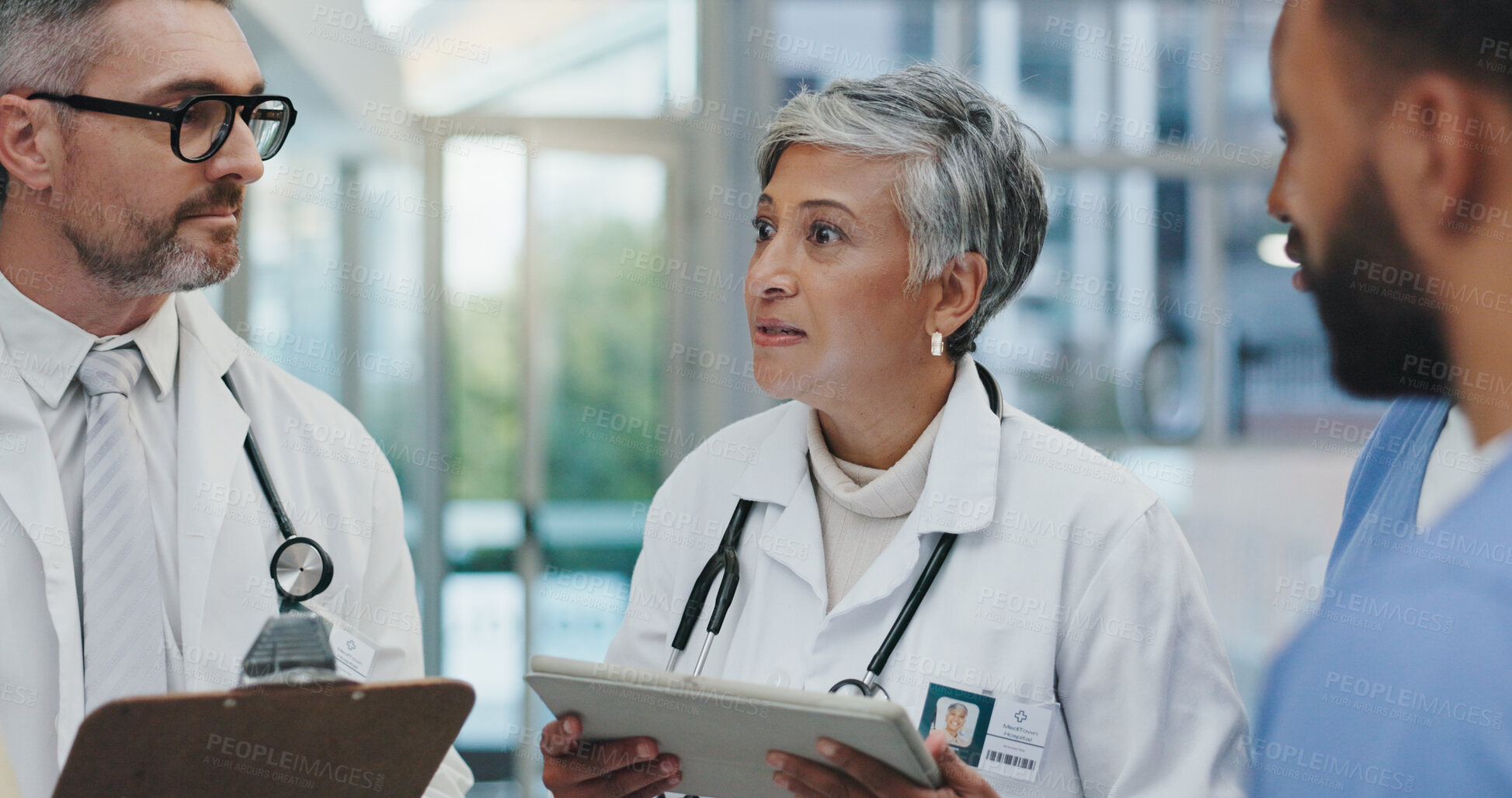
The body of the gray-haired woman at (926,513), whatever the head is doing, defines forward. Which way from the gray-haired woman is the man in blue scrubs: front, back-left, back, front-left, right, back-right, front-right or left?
front-left

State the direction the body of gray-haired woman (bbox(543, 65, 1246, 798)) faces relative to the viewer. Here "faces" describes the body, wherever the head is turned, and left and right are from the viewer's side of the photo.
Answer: facing the viewer and to the left of the viewer

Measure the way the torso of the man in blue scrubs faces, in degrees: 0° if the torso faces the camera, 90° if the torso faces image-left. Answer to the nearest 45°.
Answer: approximately 90°

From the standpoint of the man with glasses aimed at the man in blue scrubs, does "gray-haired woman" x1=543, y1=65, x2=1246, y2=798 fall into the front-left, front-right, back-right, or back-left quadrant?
front-left

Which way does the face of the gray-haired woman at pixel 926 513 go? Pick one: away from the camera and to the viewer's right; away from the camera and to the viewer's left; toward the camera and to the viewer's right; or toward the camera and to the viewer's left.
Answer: toward the camera and to the viewer's left

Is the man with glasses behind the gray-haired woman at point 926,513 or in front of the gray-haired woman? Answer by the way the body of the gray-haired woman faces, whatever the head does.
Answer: in front

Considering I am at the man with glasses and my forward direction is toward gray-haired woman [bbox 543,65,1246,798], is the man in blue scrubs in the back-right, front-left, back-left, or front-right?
front-right

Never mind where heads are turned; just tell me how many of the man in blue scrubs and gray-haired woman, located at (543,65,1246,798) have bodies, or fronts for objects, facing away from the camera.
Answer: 0

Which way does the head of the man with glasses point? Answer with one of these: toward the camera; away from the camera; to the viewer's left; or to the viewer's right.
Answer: to the viewer's right
